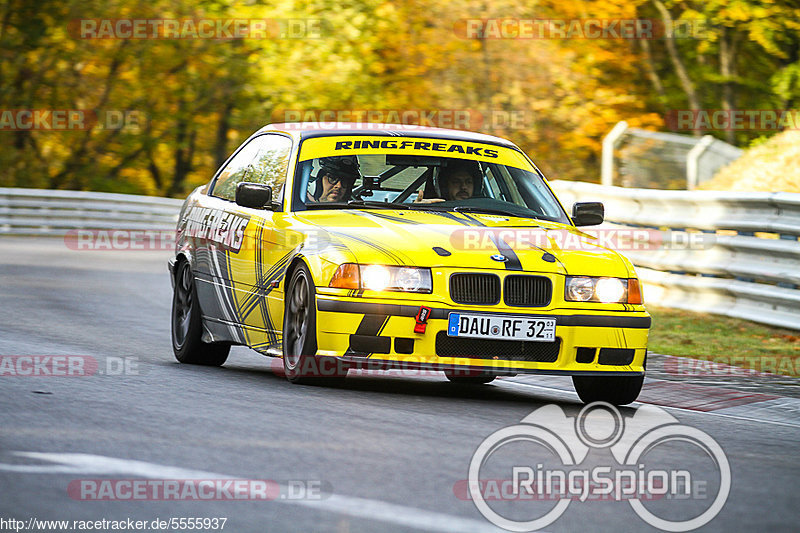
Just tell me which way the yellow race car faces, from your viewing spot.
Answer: facing the viewer and to the right of the viewer

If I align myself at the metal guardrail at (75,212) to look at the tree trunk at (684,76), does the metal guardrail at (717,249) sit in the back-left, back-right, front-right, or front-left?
front-right

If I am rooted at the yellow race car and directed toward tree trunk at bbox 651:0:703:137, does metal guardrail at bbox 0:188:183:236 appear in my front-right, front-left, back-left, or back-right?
front-left

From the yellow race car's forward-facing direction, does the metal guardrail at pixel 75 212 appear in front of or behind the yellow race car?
behind

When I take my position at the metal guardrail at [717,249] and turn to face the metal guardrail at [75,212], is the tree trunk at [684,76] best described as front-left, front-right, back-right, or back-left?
front-right

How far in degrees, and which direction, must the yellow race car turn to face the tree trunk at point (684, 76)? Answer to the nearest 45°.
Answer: approximately 135° to its left
